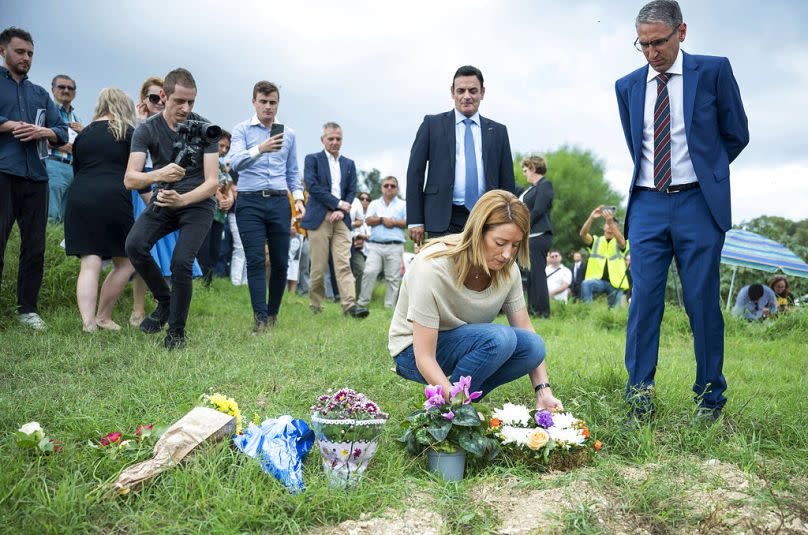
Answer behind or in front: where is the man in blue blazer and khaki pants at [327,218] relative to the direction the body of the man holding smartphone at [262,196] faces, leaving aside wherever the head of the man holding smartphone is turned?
behind

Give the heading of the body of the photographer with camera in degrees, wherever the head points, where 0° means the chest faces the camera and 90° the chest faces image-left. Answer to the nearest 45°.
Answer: approximately 315°

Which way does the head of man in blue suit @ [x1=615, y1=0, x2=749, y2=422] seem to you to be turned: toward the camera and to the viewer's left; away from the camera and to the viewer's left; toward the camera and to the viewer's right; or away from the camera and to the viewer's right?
toward the camera and to the viewer's left

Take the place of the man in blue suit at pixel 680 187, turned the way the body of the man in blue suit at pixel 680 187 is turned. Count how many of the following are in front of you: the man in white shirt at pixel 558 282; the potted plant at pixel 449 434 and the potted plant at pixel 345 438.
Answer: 2

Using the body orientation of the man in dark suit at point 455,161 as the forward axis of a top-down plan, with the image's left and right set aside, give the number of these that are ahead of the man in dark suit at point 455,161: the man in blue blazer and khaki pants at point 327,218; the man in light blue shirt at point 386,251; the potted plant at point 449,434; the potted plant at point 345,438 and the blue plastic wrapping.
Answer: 3

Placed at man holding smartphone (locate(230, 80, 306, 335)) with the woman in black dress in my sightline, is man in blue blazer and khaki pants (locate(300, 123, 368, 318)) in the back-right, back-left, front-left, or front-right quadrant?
back-right
